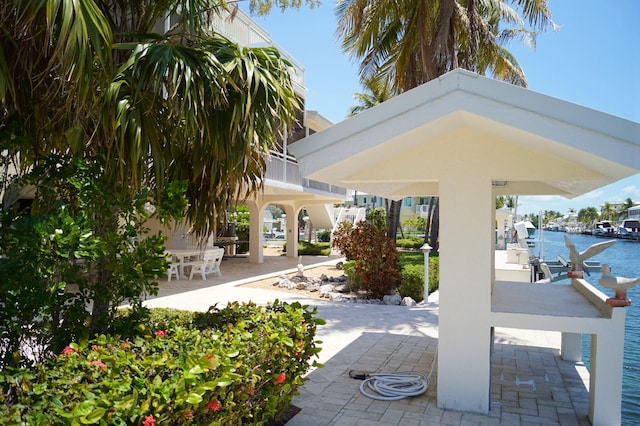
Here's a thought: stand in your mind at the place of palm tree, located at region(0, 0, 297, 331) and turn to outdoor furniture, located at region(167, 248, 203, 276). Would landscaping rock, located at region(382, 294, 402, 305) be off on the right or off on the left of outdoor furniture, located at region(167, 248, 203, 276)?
right

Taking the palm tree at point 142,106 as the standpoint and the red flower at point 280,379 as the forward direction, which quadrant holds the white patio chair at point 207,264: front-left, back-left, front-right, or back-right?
back-left

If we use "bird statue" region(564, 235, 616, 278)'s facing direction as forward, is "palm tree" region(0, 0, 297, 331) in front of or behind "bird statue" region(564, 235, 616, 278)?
in front

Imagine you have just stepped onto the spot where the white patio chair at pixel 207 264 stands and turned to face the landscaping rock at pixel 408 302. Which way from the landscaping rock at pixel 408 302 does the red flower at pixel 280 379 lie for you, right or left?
right

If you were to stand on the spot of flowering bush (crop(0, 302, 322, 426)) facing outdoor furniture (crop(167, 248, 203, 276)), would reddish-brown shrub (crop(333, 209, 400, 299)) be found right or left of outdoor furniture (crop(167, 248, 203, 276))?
right
